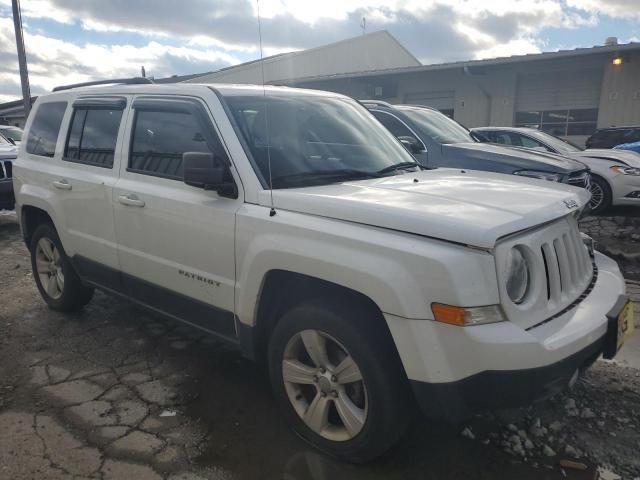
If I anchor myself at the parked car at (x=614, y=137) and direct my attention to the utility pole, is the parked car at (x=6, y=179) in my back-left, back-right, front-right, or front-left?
front-left

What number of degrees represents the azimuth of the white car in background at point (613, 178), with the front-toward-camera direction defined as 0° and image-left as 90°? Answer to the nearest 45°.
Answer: approximately 315°

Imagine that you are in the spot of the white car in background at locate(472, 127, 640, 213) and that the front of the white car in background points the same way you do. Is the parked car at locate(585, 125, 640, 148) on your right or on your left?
on your left

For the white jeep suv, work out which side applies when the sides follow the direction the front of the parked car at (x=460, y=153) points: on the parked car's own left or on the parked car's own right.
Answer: on the parked car's own right

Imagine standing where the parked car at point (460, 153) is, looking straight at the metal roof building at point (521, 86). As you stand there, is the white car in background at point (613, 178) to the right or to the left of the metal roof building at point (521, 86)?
right

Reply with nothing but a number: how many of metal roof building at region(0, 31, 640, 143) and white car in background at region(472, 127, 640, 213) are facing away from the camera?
0

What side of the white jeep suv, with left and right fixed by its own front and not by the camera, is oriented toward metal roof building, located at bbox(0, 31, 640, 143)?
left

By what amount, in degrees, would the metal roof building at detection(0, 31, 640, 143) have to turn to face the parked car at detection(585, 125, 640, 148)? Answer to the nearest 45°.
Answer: approximately 45° to its left

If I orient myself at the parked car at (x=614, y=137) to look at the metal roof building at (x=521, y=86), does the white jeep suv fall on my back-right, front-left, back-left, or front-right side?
back-left

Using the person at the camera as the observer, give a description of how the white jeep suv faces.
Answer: facing the viewer and to the right of the viewer

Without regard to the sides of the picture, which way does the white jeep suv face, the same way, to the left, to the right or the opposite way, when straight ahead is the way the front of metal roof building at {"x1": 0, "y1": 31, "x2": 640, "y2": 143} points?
to the left

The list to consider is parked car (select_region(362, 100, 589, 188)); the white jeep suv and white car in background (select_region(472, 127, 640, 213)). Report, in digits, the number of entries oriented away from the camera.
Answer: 0

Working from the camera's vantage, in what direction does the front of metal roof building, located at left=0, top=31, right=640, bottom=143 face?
facing the viewer and to the left of the viewer

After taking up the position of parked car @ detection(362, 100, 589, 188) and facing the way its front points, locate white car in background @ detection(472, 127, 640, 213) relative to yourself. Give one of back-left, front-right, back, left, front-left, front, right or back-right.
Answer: left

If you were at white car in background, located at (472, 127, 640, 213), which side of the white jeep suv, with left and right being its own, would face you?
left

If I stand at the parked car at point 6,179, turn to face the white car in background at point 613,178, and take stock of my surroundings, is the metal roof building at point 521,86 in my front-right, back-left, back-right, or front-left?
front-left
